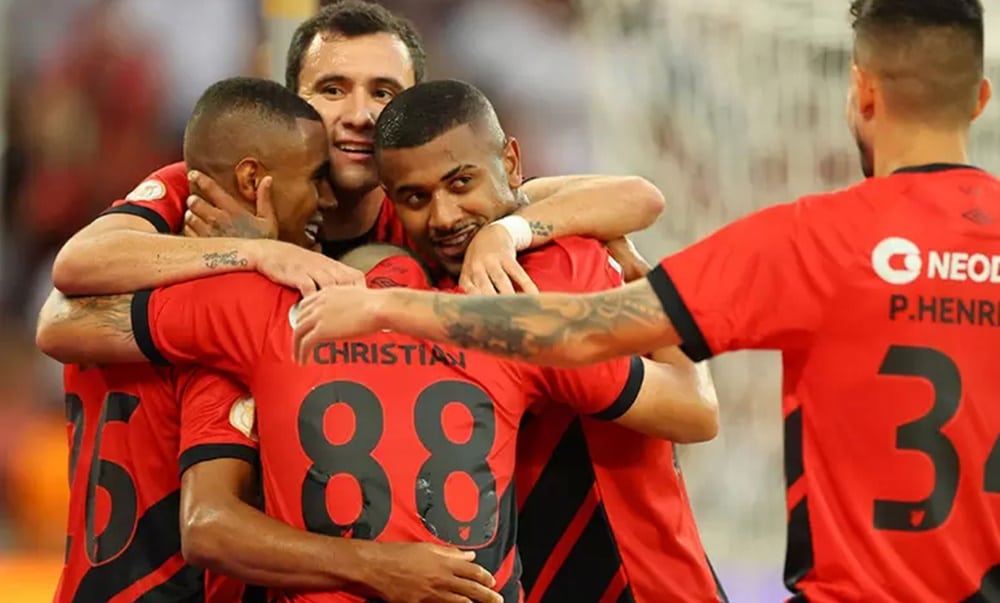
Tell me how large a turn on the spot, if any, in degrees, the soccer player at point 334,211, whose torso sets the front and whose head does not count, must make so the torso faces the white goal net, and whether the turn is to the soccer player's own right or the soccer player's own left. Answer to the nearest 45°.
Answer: approximately 135° to the soccer player's own left

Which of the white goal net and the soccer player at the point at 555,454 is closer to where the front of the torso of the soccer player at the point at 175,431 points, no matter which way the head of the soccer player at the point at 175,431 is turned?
the white goal net

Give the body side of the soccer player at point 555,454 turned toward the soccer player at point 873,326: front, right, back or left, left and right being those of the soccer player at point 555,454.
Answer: left

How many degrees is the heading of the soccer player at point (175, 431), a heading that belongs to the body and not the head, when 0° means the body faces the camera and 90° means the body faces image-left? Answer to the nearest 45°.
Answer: approximately 225°

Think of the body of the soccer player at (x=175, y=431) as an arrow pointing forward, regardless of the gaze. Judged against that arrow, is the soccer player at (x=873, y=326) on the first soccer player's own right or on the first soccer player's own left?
on the first soccer player's own right

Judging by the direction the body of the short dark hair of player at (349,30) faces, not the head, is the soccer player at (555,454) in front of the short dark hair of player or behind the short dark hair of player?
in front

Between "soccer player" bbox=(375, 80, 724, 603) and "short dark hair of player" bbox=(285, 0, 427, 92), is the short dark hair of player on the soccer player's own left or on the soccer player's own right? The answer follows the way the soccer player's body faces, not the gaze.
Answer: on the soccer player's own right

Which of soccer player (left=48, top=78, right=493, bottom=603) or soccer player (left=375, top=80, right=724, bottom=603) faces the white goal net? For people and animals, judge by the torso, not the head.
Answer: soccer player (left=48, top=78, right=493, bottom=603)

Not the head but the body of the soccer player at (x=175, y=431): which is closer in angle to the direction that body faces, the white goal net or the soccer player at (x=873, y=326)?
the white goal net

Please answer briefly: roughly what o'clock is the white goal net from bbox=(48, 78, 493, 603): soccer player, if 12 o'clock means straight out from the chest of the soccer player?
The white goal net is roughly at 12 o'clock from the soccer player.

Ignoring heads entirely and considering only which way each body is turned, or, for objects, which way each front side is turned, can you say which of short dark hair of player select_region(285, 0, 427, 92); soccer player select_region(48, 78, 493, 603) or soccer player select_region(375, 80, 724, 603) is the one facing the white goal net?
soccer player select_region(48, 78, 493, 603)

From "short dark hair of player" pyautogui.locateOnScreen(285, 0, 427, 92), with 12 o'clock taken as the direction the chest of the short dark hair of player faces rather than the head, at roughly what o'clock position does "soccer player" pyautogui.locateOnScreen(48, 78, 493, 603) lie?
The soccer player is roughly at 1 o'clock from the short dark hair of player.

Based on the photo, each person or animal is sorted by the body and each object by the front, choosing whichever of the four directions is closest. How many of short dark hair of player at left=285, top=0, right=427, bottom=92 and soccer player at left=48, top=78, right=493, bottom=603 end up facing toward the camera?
1

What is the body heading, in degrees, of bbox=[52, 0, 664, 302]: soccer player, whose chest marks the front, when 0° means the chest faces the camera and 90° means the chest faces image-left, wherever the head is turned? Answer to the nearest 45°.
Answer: approximately 0°

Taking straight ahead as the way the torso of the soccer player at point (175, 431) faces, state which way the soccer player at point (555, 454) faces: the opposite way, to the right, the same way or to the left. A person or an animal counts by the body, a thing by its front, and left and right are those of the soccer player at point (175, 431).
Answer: the opposite way
